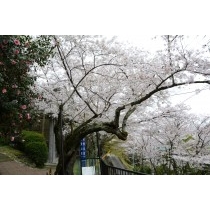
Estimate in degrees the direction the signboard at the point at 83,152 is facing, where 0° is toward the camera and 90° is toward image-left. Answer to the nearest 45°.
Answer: approximately 0°

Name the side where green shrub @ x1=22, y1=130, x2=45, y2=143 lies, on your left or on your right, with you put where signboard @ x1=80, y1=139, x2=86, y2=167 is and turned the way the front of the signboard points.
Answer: on your right

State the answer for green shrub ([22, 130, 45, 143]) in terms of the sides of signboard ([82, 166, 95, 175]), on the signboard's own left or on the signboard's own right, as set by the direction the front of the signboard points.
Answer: on the signboard's own right

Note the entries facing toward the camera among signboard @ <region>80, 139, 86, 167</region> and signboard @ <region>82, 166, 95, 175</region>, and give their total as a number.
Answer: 2

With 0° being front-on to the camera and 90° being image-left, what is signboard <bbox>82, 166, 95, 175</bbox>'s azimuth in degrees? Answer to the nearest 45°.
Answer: approximately 0°
